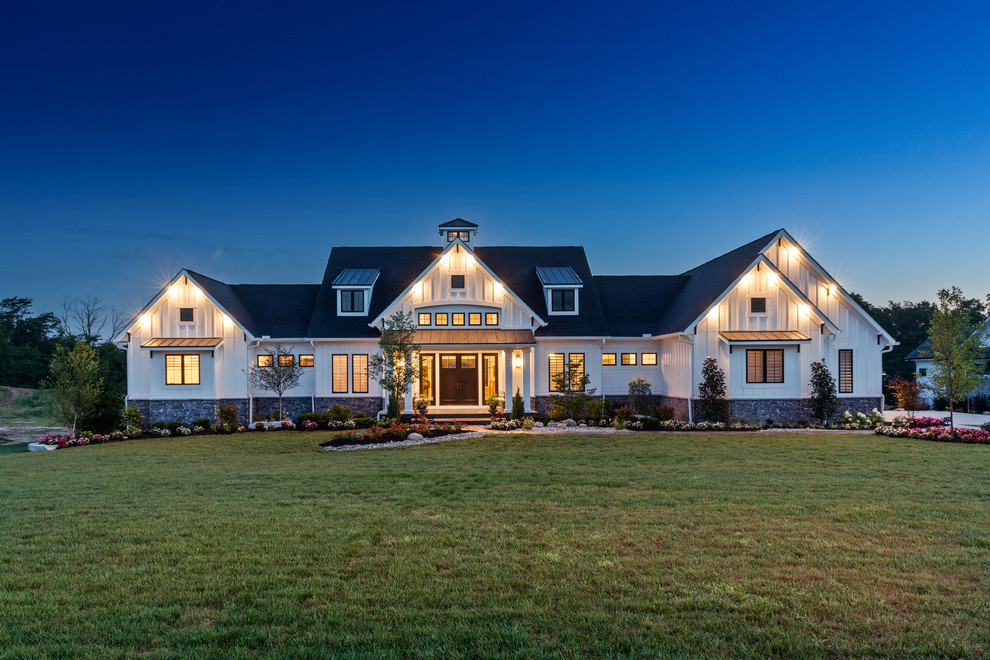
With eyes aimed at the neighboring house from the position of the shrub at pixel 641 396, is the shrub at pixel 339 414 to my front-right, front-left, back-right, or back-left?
back-left

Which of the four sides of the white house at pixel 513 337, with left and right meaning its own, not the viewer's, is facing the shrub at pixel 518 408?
front

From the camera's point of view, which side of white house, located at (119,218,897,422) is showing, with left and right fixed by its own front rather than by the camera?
front

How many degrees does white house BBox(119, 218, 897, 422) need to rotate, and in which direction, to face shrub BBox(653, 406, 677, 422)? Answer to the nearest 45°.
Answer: approximately 90° to its left

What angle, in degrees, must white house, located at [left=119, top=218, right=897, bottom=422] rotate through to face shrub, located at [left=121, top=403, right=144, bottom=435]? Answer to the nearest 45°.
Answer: approximately 90° to its right

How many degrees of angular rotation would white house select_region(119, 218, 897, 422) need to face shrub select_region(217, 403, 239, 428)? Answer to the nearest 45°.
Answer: approximately 90° to its right
